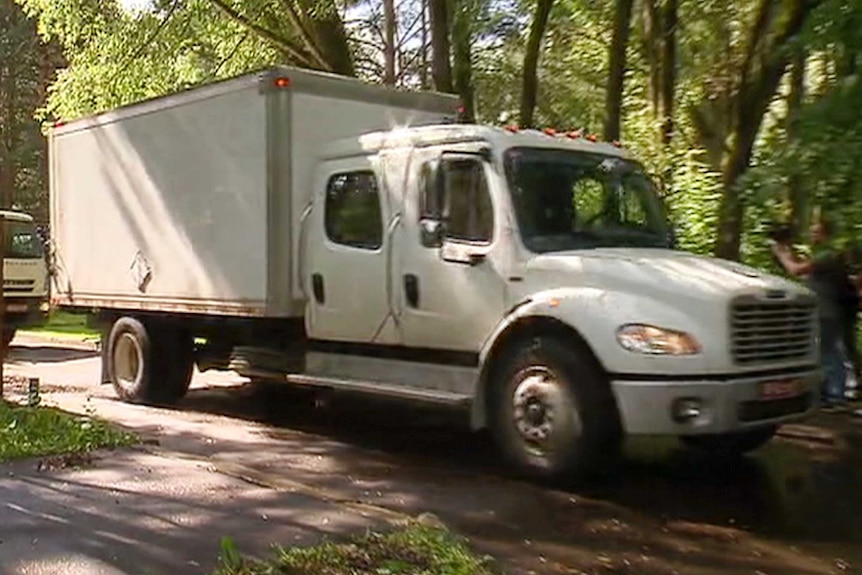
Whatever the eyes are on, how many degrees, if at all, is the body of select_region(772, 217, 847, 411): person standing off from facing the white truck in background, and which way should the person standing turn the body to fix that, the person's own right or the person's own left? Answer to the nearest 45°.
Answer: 0° — they already face it

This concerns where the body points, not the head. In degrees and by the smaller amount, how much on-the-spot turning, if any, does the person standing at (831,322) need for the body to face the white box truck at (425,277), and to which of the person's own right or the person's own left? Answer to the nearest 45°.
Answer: approximately 45° to the person's own left

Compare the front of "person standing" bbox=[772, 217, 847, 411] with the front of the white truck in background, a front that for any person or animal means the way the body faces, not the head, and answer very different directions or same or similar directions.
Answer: very different directions

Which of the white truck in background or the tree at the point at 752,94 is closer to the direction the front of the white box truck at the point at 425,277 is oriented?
the tree

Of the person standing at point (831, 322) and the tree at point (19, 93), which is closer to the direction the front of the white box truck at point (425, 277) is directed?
the person standing

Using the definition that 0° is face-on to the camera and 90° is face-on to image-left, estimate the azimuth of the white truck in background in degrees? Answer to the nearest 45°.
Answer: approximately 315°

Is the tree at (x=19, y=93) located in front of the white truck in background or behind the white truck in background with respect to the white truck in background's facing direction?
behind

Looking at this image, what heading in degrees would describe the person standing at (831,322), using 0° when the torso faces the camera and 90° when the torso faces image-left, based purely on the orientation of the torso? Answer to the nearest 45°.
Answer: approximately 90°

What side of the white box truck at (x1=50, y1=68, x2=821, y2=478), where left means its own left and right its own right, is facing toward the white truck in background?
back

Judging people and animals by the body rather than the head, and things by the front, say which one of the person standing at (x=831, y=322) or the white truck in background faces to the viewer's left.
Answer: the person standing

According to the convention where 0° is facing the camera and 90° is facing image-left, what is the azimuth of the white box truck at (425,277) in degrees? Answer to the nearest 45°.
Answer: approximately 315°
